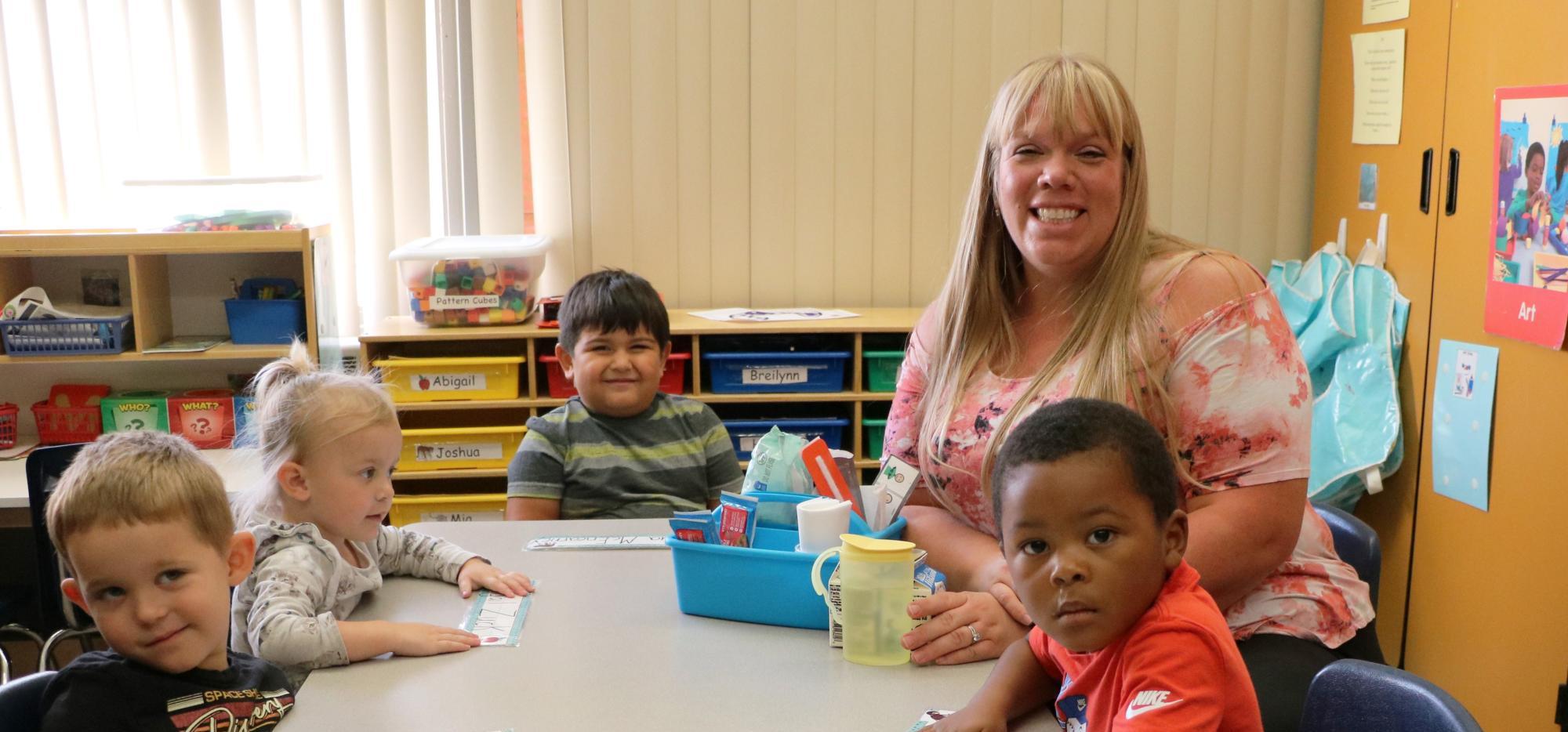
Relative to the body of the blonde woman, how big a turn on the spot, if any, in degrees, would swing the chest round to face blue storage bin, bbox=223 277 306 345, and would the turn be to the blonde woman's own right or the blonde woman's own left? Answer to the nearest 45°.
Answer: approximately 90° to the blonde woman's own right

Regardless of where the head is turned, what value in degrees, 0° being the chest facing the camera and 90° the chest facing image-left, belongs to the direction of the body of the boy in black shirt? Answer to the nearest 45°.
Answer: approximately 315°

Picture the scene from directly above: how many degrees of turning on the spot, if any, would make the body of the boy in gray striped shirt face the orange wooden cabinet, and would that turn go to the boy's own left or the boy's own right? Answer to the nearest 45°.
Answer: approximately 90° to the boy's own left

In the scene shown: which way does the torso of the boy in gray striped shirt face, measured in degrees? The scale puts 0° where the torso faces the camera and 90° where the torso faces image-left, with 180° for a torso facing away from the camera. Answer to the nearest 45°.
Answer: approximately 0°

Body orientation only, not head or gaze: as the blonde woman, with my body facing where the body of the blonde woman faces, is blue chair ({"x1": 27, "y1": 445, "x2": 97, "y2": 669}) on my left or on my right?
on my right

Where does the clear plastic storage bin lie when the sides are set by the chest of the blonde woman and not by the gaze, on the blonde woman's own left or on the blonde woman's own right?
on the blonde woman's own right

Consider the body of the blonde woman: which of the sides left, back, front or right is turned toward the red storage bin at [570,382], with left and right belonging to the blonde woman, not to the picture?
right

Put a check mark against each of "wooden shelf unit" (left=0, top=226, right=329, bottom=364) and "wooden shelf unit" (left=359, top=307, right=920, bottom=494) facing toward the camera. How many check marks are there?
2
